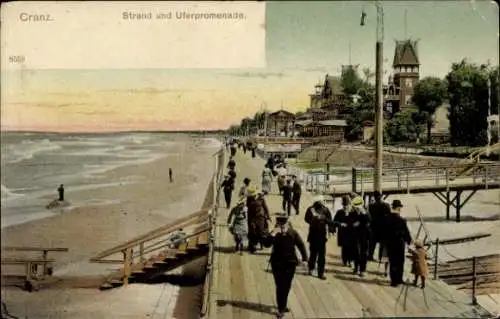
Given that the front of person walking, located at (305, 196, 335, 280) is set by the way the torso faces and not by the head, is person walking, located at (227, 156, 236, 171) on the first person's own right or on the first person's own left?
on the first person's own right

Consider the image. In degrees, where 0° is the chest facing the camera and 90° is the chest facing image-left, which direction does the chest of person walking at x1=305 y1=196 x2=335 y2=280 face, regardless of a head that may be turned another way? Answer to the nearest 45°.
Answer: approximately 0°

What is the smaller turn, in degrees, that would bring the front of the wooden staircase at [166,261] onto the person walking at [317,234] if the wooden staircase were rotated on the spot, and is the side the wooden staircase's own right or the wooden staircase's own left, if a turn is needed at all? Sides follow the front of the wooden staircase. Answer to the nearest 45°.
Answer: approximately 135° to the wooden staircase's own left

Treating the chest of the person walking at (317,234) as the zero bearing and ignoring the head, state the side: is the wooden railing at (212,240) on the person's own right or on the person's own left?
on the person's own right

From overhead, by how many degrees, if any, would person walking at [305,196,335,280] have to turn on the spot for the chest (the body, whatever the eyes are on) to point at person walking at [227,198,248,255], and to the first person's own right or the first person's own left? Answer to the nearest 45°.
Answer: approximately 135° to the first person's own right

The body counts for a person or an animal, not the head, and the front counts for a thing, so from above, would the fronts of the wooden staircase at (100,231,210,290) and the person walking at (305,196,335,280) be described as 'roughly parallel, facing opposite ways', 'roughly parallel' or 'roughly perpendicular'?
roughly perpendicular

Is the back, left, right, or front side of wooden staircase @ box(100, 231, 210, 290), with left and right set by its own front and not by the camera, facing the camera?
left

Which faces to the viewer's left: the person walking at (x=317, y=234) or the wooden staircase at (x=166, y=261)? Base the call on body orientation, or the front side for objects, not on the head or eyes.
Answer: the wooden staircase
